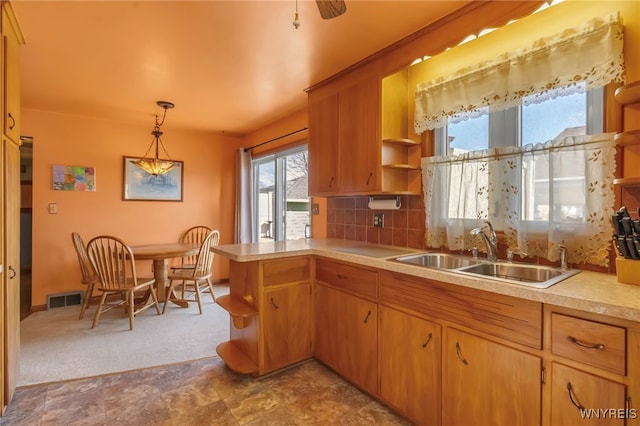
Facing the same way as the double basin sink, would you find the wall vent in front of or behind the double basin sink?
in front

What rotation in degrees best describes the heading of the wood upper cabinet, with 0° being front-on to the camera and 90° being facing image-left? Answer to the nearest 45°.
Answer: approximately 45°

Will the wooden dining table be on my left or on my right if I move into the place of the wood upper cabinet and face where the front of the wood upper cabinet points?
on my right

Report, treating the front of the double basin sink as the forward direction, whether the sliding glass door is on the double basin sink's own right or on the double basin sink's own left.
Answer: on the double basin sink's own right

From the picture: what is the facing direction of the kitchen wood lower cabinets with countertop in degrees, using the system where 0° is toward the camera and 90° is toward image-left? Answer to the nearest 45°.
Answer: approximately 45°

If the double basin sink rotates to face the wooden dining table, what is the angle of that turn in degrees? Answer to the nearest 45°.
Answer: approximately 45° to its right

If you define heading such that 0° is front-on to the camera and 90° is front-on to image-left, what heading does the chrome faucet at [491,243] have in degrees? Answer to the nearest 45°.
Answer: approximately 45°
